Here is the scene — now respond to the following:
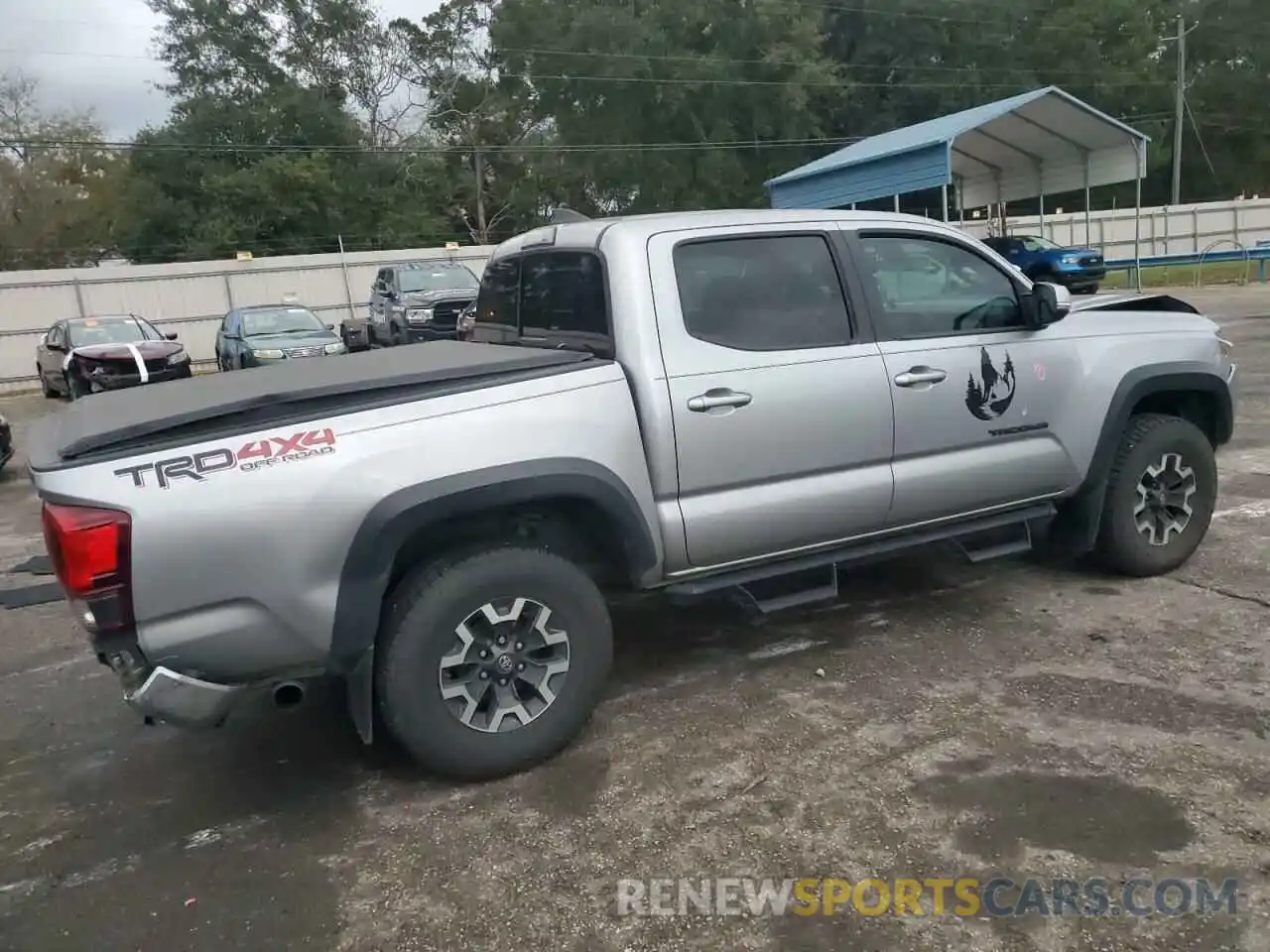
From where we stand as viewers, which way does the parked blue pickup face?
facing the viewer and to the right of the viewer

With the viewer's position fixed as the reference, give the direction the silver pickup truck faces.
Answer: facing away from the viewer and to the right of the viewer

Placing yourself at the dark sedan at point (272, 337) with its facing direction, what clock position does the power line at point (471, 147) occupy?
The power line is roughly at 8 o'clock from the dark sedan.

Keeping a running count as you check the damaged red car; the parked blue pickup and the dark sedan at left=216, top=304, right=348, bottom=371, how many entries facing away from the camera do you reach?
0

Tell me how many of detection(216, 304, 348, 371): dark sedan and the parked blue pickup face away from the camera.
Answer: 0

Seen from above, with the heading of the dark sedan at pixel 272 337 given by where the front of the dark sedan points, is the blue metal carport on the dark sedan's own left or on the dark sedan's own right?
on the dark sedan's own left

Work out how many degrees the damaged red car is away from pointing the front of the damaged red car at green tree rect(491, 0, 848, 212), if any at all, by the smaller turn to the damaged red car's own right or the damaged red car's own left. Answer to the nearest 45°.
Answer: approximately 90° to the damaged red car's own left

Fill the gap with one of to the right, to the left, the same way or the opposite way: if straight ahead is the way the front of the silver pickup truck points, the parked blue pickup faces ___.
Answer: to the right

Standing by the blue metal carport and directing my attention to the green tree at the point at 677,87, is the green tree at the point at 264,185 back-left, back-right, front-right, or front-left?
front-left

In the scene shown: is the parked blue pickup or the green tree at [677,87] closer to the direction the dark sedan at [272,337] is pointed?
the parked blue pickup
